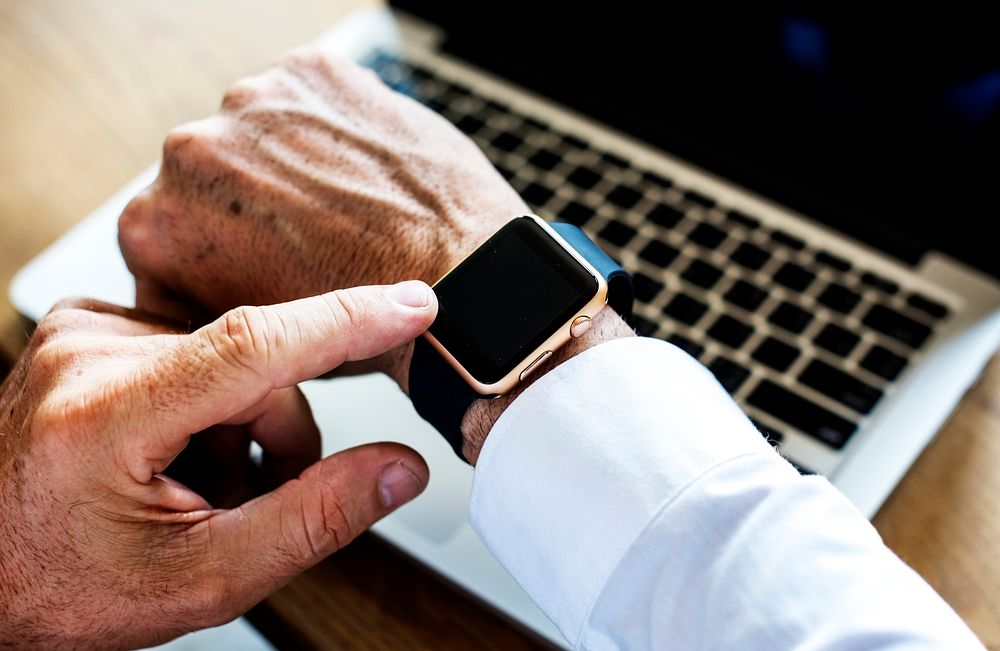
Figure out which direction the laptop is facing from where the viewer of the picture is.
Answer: facing the viewer and to the left of the viewer

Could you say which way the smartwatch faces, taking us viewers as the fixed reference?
facing the viewer

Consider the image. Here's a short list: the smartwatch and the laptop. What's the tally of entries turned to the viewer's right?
0
